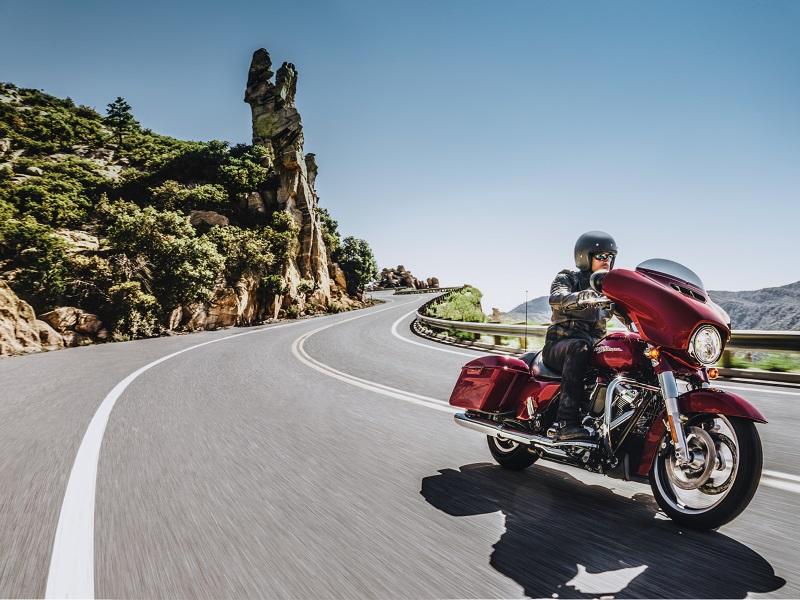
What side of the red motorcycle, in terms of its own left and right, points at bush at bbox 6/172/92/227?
back

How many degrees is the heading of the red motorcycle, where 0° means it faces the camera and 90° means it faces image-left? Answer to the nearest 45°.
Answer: approximately 315°

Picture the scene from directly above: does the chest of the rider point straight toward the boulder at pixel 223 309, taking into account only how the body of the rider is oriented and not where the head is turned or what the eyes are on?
no

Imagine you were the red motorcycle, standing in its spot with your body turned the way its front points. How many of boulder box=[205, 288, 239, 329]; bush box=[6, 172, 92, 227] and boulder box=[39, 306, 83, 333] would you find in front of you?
0

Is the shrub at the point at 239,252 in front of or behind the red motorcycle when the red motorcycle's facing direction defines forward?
behind

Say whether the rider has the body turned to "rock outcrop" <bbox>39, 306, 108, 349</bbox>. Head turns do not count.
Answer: no

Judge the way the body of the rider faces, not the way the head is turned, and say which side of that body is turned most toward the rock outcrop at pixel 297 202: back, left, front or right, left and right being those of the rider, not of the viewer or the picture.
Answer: back

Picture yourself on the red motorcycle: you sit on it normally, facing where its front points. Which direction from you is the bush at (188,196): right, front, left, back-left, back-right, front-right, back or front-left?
back

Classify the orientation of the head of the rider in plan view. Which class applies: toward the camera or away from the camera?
toward the camera

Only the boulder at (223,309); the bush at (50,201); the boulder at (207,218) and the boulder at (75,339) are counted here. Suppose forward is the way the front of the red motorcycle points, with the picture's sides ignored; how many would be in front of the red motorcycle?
0

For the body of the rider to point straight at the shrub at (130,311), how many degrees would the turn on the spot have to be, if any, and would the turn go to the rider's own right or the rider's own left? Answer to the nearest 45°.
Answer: approximately 180°

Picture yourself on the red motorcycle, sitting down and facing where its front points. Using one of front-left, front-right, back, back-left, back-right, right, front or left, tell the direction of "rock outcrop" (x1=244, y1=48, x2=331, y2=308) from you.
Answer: back

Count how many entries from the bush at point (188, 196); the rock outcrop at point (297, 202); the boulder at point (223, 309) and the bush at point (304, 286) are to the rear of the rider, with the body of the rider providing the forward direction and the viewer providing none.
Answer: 4

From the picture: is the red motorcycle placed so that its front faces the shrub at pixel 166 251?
no
